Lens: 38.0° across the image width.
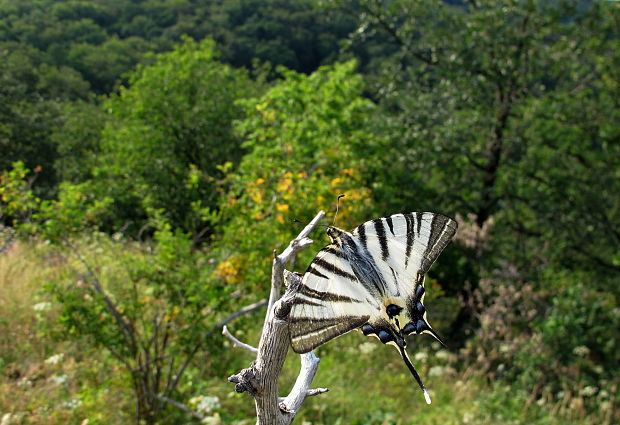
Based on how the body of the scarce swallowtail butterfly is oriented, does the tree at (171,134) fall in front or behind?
in front

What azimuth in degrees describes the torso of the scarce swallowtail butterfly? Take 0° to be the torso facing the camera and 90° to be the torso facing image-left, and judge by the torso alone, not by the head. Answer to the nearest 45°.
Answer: approximately 135°

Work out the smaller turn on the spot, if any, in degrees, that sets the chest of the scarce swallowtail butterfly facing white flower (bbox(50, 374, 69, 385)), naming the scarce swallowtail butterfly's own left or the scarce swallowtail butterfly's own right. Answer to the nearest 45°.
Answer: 0° — it already faces it
